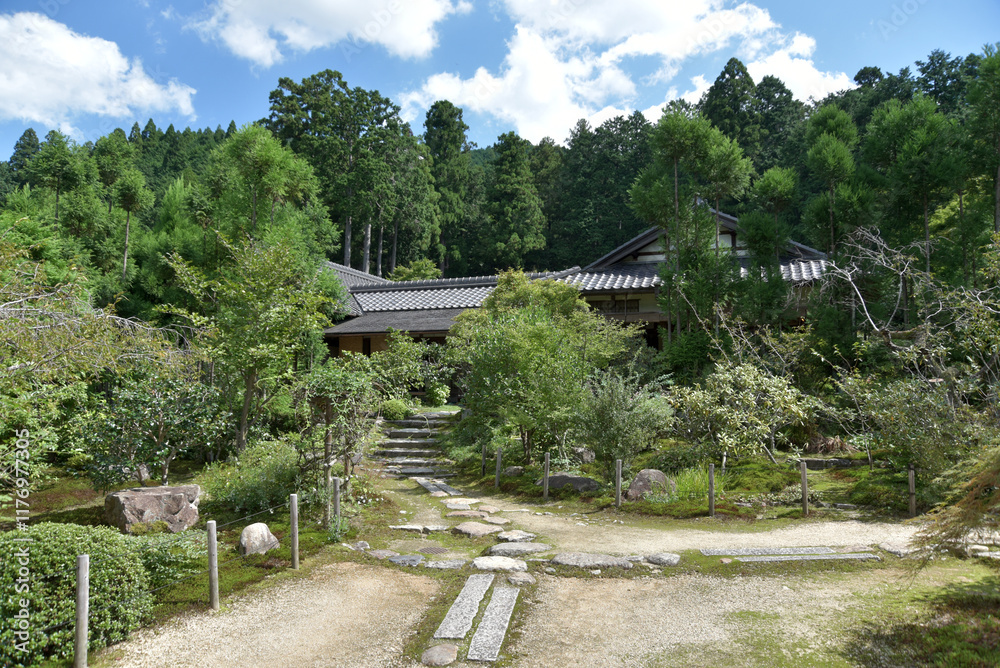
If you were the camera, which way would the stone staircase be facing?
facing the viewer

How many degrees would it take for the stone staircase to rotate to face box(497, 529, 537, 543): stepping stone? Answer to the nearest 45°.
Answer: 0° — it already faces it

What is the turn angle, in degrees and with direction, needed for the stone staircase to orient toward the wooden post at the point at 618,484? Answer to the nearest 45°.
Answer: approximately 45° to its left

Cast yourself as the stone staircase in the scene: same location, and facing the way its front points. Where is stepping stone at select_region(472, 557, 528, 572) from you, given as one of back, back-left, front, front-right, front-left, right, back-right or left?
front

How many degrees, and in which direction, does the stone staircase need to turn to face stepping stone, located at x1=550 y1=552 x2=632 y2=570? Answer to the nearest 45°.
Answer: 0° — it already faces it

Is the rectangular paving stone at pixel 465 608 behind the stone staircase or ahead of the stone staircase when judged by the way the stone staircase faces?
ahead

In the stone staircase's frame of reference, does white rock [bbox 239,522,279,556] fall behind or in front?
in front

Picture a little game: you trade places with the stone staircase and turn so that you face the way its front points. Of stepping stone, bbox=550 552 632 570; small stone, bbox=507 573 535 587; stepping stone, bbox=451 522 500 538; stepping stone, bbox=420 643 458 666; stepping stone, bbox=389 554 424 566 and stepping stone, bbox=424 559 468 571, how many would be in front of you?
6

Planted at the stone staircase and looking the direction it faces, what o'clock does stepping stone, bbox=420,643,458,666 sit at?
The stepping stone is roughly at 12 o'clock from the stone staircase.

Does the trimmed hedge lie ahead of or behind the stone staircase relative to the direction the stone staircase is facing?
ahead

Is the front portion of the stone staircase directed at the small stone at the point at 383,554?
yes

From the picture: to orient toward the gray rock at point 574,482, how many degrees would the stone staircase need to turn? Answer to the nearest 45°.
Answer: approximately 45° to its left

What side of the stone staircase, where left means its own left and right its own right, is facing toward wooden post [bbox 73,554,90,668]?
front

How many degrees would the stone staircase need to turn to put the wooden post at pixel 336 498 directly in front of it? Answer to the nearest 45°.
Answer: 0° — it already faces it

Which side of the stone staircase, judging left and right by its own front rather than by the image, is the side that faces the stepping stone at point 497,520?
front
